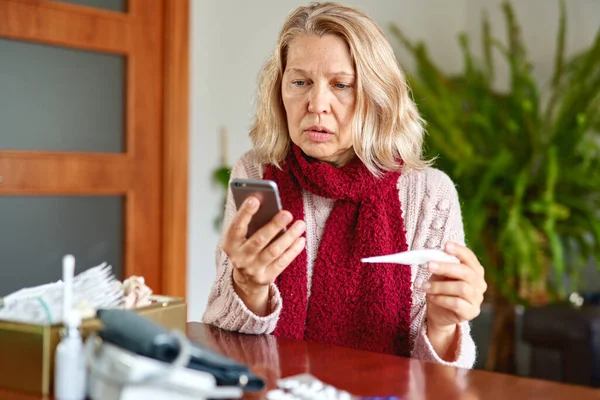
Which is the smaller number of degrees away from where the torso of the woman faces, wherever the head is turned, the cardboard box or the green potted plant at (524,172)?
the cardboard box

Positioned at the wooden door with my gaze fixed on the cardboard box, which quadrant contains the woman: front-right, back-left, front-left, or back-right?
front-left

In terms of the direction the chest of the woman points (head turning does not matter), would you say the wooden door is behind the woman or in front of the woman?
behind

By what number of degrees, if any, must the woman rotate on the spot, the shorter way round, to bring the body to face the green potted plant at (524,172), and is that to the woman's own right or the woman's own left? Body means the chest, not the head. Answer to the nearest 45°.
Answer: approximately 180°

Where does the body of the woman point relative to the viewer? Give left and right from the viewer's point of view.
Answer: facing the viewer

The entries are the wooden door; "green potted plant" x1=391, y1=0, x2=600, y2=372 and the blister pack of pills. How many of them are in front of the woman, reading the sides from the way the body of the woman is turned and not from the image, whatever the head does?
1

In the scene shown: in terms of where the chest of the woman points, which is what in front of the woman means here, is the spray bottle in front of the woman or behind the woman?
in front

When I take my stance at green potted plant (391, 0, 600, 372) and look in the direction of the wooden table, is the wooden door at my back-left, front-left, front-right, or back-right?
front-right

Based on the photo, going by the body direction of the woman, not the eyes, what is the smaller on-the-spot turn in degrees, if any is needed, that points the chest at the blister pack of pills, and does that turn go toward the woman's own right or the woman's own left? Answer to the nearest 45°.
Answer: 0° — they already face it

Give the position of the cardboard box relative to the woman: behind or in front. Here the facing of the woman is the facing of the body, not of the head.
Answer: in front

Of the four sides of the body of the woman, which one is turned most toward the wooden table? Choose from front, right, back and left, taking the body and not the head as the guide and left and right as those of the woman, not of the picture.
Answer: front
